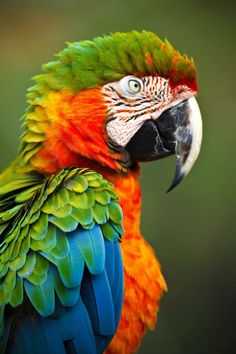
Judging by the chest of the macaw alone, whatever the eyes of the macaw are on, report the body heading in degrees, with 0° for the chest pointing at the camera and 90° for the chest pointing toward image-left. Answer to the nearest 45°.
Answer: approximately 270°
